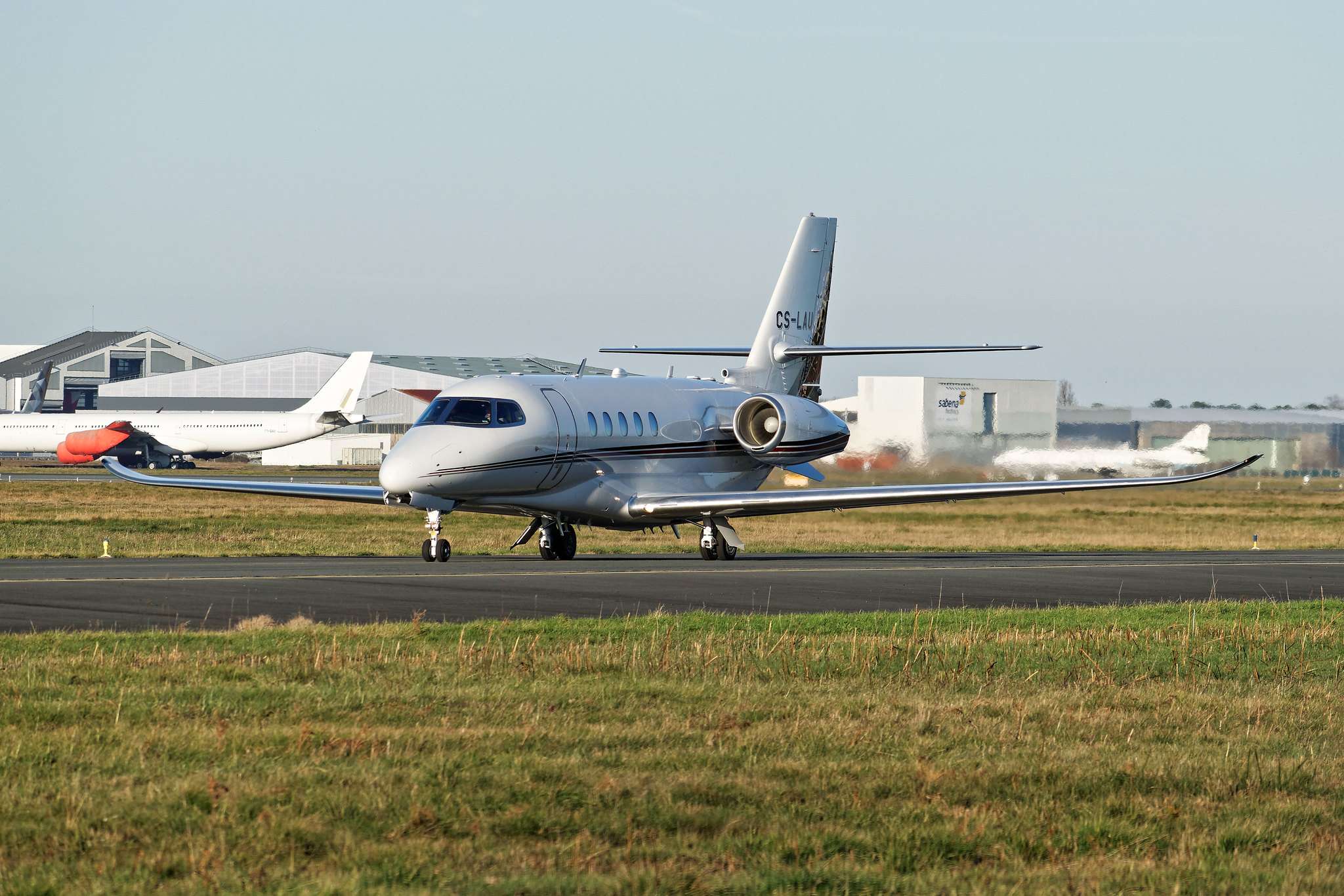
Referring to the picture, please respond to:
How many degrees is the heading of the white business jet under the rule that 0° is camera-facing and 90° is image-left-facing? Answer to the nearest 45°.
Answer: approximately 45°
